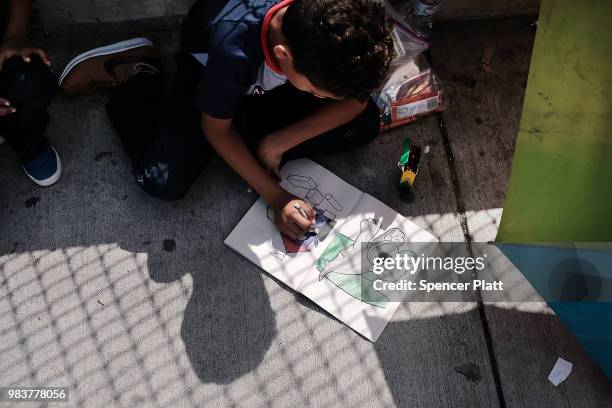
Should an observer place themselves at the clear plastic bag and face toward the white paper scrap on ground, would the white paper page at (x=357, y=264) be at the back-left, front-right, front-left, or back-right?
front-right

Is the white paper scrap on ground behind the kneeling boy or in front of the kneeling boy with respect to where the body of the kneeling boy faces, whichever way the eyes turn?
in front

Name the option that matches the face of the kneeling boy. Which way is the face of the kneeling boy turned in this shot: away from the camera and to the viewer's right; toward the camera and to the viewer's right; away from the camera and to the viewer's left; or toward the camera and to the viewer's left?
toward the camera and to the viewer's right

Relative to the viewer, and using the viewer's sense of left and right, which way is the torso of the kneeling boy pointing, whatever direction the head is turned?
facing the viewer and to the right of the viewer
